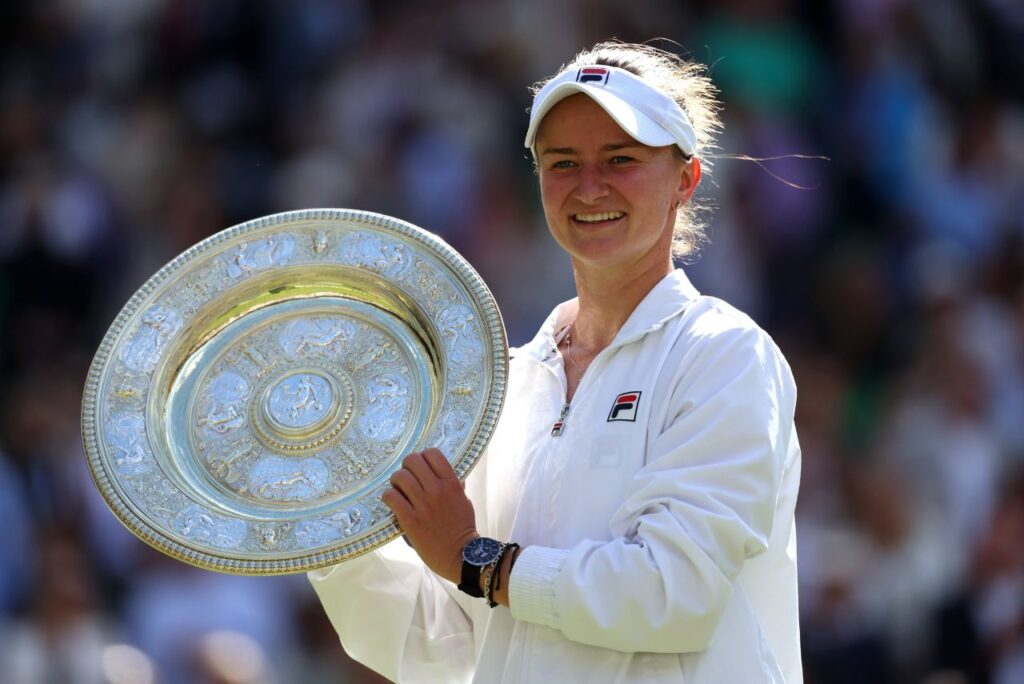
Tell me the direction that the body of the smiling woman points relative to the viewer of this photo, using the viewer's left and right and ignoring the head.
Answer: facing the viewer and to the left of the viewer
